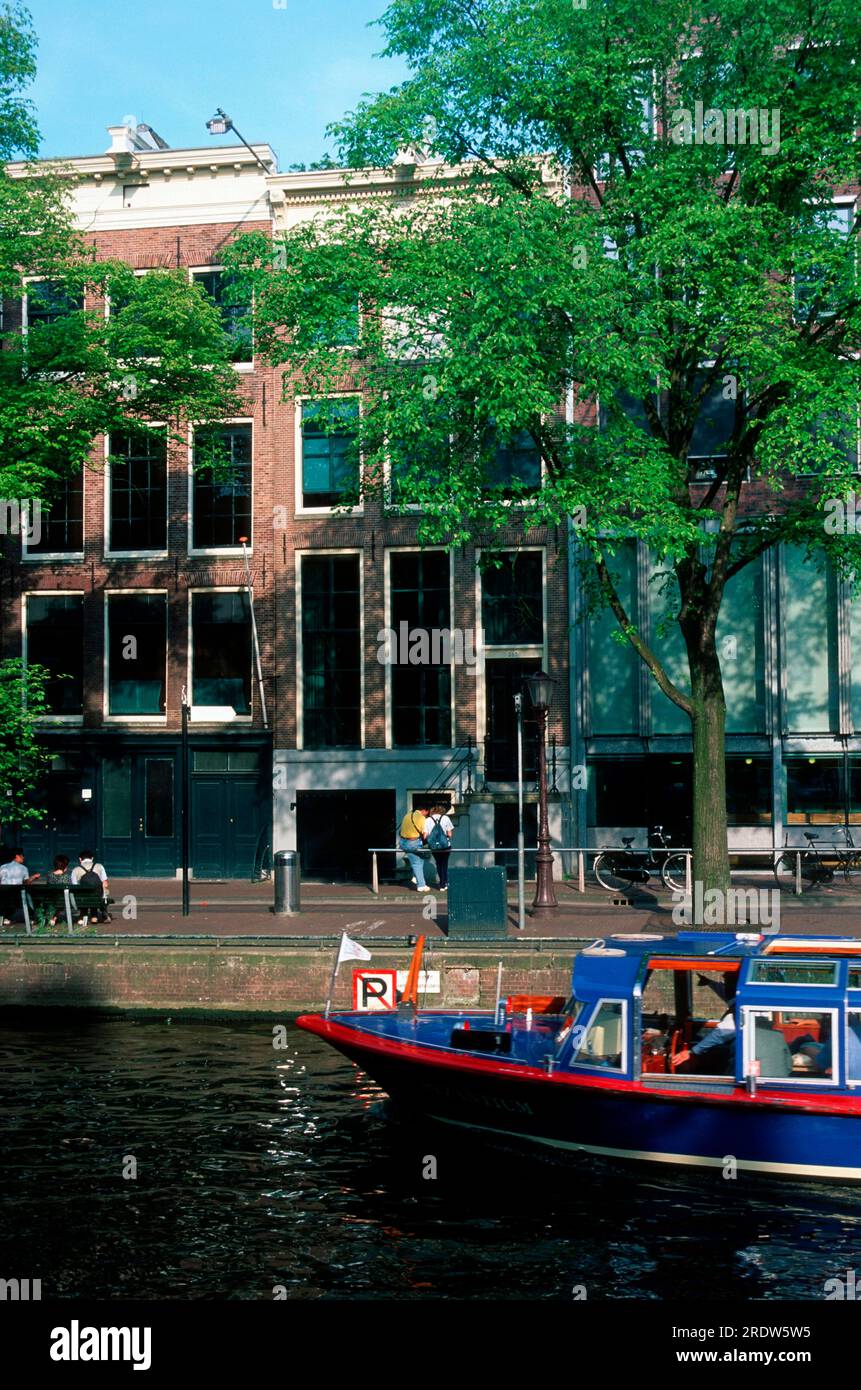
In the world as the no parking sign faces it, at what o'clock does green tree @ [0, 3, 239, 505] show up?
The green tree is roughly at 5 o'clock from the no parking sign.

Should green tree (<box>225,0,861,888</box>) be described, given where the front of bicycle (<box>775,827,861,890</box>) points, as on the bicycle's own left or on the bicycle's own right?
on the bicycle's own right

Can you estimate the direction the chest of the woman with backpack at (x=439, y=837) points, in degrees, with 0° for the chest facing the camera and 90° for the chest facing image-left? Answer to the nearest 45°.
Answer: approximately 180°

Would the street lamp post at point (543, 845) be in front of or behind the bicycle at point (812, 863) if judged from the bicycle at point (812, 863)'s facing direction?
behind

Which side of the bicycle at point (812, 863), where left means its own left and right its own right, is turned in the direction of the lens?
right

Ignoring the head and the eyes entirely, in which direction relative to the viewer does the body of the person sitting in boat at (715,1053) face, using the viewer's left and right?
facing to the left of the viewer

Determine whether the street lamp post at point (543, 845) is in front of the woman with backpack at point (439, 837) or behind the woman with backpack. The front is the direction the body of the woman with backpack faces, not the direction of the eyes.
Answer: behind

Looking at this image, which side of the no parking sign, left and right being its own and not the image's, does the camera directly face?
front

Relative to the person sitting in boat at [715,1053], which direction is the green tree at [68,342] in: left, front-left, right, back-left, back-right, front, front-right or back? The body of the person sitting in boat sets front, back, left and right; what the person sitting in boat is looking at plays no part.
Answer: front-right
